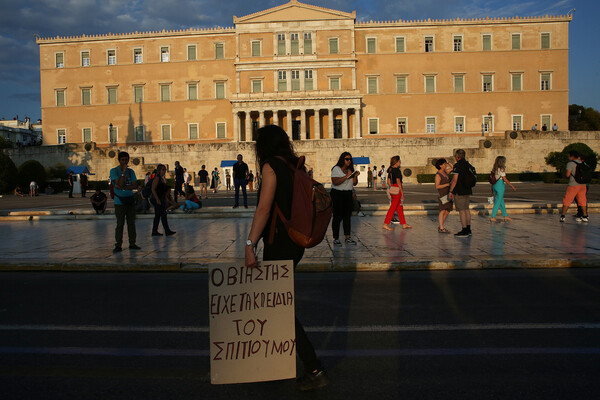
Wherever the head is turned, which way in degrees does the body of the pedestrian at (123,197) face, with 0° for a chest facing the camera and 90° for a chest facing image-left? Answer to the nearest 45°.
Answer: approximately 0°

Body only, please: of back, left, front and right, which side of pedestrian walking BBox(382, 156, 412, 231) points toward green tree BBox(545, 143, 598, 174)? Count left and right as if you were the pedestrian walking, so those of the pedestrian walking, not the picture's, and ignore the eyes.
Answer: left
